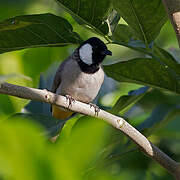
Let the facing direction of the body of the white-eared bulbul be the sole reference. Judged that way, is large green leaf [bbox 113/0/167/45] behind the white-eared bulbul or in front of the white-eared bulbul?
in front

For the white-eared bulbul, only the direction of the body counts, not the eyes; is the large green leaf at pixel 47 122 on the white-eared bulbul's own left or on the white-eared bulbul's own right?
on the white-eared bulbul's own right

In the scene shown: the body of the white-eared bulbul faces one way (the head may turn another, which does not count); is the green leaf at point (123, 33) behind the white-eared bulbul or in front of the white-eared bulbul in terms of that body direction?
in front

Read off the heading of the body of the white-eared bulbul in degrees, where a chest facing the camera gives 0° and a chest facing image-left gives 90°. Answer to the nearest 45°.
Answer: approximately 315°
